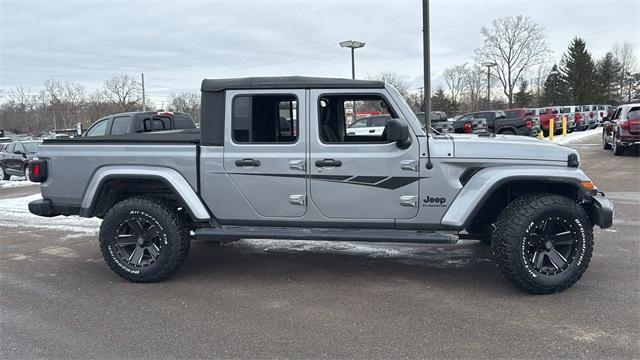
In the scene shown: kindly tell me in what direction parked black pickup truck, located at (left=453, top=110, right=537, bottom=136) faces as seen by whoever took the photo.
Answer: facing away from the viewer and to the left of the viewer

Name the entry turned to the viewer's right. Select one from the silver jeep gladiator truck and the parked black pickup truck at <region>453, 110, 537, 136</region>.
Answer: the silver jeep gladiator truck

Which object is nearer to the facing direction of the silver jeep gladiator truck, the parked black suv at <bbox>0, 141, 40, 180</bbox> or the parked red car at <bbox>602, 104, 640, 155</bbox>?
the parked red car

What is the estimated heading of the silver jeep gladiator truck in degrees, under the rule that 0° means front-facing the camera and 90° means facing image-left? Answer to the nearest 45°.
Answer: approximately 270°

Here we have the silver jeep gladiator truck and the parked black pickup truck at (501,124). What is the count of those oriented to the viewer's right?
1

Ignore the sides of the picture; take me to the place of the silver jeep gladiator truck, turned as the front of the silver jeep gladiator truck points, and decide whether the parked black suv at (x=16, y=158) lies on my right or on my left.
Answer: on my left
